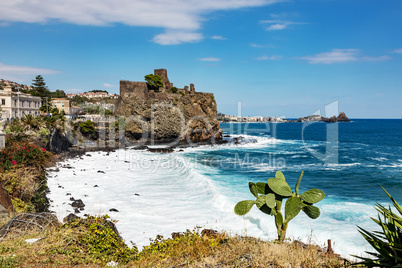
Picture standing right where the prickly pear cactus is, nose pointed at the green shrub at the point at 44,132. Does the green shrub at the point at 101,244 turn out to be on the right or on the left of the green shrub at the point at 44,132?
left

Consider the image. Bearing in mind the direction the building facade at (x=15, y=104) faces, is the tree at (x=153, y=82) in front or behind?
in front

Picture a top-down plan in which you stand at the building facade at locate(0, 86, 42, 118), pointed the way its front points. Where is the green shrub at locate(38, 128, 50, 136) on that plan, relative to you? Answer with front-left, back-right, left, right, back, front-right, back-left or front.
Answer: front-right

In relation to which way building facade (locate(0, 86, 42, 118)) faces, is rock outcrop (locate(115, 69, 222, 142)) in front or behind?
in front

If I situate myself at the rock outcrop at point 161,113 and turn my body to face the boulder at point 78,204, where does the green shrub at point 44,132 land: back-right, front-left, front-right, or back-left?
front-right

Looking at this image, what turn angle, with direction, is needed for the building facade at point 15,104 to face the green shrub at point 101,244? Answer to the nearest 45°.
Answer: approximately 45° to its right

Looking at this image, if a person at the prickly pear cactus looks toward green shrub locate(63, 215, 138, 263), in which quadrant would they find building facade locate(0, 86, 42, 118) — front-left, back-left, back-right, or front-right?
front-right

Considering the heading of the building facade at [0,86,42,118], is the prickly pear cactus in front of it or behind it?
in front

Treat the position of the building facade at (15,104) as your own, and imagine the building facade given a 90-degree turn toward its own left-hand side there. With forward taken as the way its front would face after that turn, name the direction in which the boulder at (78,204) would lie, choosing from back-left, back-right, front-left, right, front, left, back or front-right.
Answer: back-right
